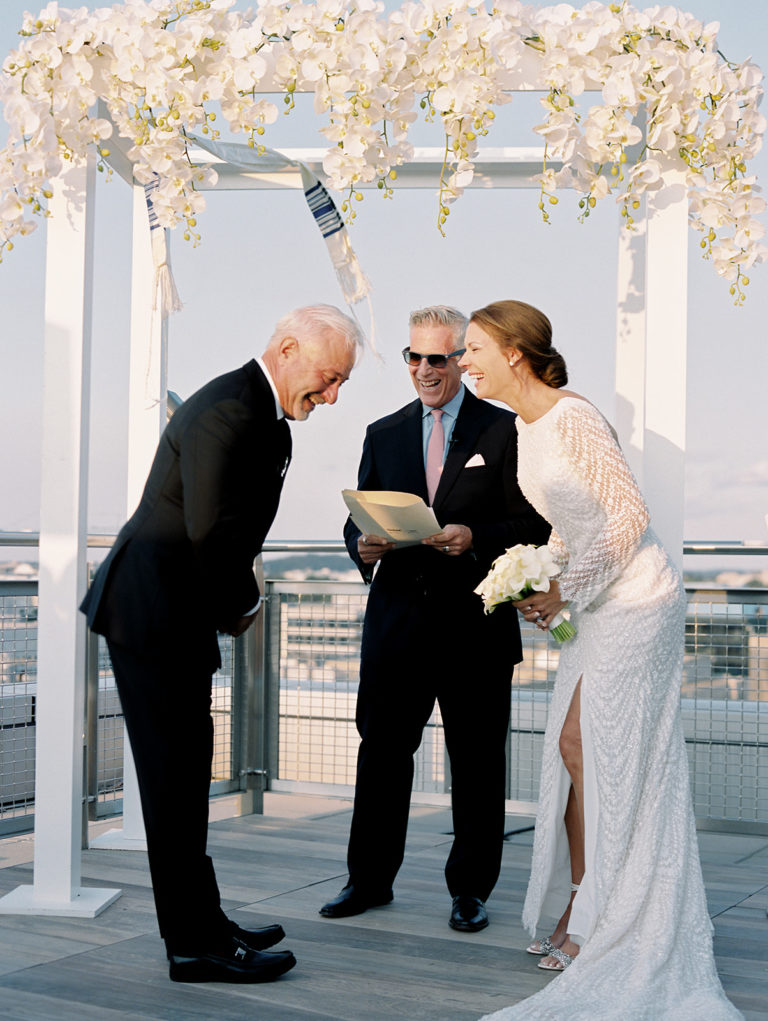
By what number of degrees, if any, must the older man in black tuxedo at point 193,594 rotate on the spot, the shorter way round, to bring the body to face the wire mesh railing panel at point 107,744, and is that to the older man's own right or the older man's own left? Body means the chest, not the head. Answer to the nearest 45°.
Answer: approximately 90° to the older man's own left

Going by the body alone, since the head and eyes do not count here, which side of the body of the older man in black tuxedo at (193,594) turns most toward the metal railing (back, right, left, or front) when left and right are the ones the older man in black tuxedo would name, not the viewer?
left

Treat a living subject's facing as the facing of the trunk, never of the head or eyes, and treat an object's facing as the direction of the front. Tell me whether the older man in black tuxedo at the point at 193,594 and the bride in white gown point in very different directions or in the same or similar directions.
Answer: very different directions

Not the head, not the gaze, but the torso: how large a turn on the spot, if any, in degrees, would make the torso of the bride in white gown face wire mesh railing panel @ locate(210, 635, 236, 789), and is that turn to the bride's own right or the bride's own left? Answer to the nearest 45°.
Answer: approximately 45° to the bride's own right

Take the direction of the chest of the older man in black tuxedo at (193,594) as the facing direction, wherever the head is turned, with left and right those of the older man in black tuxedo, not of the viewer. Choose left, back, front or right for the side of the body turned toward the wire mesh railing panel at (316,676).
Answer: left

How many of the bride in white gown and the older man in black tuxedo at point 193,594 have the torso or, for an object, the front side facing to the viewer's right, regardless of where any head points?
1

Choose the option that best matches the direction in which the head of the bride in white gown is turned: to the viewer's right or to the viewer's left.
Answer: to the viewer's left

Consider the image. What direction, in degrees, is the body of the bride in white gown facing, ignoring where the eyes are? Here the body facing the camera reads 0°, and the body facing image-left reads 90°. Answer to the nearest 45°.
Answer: approximately 90°

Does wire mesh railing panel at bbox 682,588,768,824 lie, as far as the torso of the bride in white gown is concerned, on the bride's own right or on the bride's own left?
on the bride's own right

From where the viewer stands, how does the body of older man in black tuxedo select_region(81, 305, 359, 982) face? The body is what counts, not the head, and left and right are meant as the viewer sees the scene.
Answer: facing to the right of the viewer

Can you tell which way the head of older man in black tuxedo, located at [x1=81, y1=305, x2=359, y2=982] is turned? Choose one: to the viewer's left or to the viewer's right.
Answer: to the viewer's right

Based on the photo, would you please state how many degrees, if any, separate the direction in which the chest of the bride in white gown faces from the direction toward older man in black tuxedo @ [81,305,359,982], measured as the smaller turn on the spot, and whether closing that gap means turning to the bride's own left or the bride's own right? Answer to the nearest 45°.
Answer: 0° — they already face them
